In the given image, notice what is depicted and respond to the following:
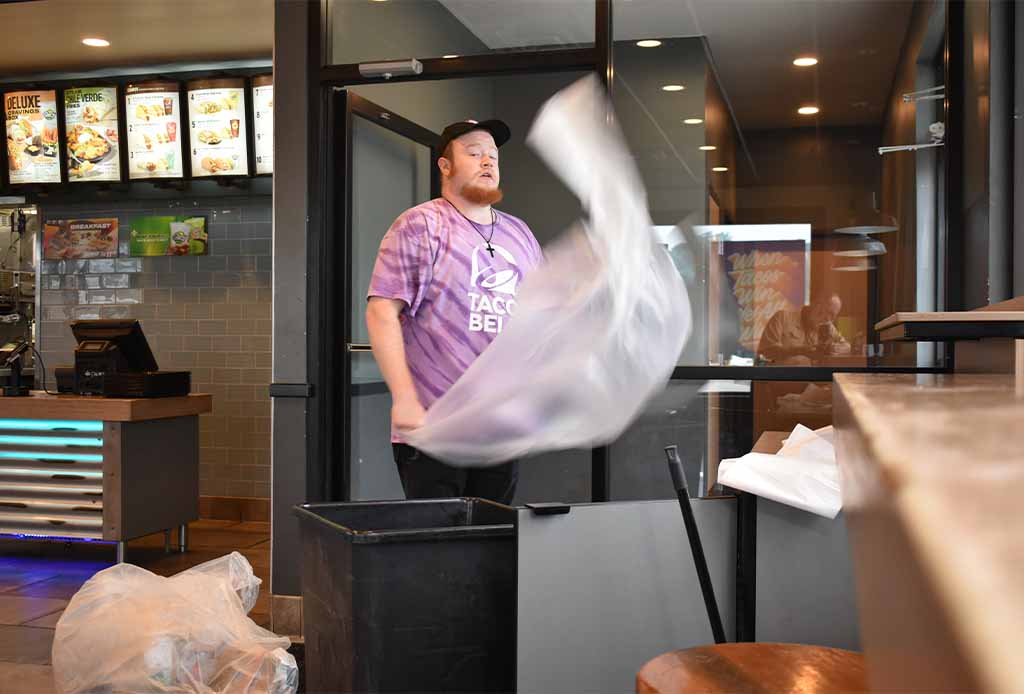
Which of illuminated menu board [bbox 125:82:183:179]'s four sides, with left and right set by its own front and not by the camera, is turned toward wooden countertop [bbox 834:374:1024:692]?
front

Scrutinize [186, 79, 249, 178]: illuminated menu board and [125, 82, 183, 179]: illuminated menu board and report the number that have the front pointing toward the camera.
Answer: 2

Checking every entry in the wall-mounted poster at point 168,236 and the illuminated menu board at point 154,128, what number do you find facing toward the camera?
2

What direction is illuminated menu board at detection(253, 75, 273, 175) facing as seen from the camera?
toward the camera

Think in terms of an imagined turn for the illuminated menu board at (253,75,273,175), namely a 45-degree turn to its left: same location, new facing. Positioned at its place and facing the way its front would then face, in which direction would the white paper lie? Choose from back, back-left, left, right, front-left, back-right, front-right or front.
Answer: front-right

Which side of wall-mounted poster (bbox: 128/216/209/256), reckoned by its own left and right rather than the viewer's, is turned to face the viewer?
front

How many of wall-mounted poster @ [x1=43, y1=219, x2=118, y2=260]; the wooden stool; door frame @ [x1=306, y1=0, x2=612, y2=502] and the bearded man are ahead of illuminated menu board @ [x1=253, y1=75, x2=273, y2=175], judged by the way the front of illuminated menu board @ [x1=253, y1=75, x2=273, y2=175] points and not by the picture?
3

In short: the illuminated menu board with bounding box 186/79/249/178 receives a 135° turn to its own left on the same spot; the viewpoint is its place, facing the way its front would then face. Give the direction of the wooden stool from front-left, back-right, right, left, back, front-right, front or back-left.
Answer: back-right

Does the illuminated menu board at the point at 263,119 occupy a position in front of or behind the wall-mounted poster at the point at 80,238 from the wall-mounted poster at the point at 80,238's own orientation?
in front

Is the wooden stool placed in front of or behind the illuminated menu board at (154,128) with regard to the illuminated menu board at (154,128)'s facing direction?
in front

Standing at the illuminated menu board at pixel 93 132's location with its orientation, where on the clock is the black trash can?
The black trash can is roughly at 12 o'clock from the illuminated menu board.

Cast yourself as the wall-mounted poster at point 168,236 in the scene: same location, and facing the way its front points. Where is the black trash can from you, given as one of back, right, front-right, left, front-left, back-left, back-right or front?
front

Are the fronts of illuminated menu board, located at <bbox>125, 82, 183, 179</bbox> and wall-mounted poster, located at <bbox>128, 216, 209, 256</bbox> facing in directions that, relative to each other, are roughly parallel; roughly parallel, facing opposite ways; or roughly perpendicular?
roughly parallel

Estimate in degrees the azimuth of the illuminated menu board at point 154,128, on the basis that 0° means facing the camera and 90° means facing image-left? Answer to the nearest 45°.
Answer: approximately 0°

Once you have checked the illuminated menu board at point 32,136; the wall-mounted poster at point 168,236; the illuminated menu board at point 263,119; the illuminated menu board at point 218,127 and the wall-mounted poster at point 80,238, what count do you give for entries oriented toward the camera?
5

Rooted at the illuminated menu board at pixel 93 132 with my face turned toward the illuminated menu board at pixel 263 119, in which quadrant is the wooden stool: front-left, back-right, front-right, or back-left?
front-right

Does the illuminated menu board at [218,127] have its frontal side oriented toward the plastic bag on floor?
yes

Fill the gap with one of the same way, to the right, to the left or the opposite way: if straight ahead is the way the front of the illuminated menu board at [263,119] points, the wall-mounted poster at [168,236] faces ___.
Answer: the same way

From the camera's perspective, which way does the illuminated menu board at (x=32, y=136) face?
toward the camera
